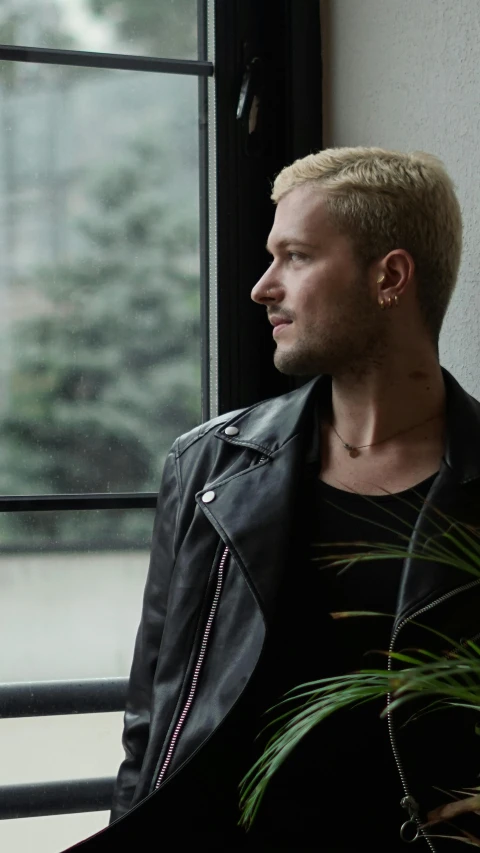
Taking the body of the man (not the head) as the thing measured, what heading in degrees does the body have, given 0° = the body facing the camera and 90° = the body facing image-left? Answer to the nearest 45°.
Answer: approximately 0°

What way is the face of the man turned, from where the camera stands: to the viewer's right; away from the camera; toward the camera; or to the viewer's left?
to the viewer's left

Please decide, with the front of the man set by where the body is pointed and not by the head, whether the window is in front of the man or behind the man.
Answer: behind

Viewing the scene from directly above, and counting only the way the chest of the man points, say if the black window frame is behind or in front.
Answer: behind

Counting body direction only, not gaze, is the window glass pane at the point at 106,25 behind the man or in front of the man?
behind
